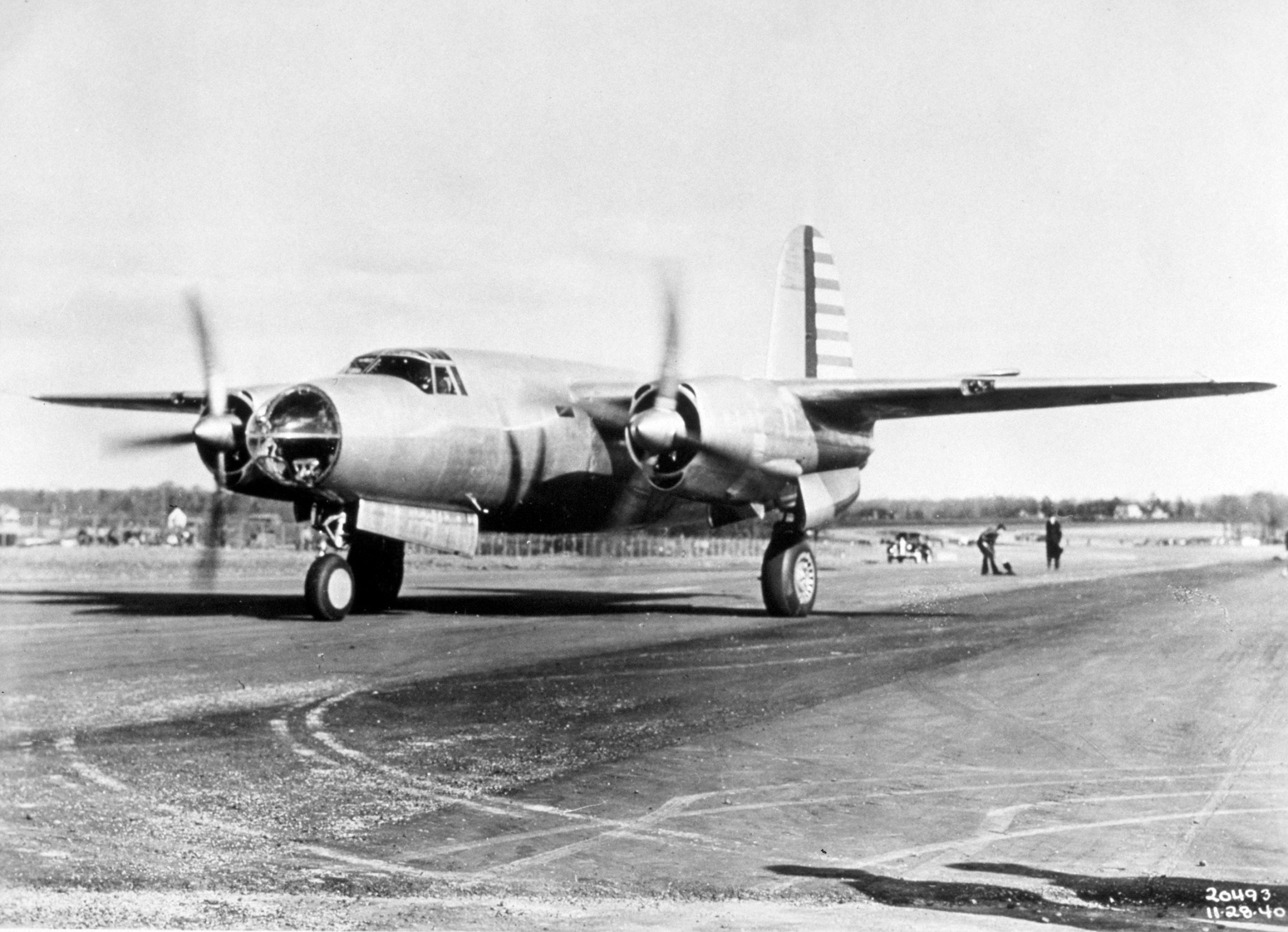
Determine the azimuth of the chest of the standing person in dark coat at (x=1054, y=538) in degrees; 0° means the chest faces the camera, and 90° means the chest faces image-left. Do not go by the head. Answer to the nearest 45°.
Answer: approximately 0°

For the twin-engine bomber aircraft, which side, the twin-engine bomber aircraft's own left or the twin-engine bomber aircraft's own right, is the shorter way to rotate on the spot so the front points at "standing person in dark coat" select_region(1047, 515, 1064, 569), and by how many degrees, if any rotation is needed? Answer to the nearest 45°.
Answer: approximately 180°

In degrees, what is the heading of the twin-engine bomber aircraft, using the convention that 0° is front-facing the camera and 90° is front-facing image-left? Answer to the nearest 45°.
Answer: approximately 45°

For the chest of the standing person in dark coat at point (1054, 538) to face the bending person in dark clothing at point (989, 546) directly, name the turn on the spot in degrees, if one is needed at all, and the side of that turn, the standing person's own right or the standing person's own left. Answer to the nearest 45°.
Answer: approximately 45° to the standing person's own right

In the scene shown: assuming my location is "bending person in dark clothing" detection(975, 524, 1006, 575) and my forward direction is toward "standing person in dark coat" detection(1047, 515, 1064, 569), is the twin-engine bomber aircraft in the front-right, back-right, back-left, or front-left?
back-right

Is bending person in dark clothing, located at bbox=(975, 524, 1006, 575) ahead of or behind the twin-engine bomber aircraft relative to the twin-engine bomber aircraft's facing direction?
behind
